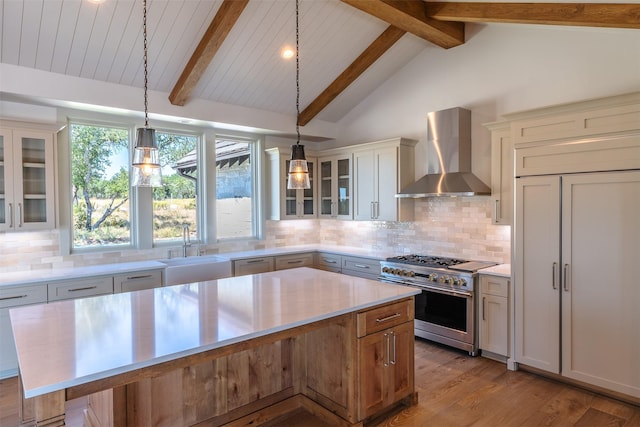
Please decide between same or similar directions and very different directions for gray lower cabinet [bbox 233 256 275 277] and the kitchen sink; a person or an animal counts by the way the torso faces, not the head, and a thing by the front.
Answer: same or similar directions

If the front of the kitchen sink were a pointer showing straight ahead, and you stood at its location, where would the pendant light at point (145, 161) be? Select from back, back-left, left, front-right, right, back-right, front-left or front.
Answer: front-right

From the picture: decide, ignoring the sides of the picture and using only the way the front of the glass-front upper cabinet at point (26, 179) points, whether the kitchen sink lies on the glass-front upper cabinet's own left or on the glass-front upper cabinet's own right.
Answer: on the glass-front upper cabinet's own left

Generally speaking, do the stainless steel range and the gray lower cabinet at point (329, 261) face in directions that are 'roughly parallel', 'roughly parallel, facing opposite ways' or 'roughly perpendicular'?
roughly parallel

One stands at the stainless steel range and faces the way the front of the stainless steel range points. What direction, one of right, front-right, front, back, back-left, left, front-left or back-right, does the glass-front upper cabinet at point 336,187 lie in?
right

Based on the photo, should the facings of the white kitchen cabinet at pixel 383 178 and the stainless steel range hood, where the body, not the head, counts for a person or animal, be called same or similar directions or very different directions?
same or similar directions

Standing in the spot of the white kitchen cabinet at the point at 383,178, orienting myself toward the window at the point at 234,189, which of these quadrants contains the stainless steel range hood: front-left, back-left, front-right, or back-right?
back-left

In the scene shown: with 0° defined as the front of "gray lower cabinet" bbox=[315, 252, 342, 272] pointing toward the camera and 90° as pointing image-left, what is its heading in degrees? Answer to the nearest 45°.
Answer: approximately 45°

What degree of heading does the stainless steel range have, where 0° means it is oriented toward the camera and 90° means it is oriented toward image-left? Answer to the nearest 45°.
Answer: approximately 45°

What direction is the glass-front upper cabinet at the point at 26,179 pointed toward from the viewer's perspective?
toward the camera

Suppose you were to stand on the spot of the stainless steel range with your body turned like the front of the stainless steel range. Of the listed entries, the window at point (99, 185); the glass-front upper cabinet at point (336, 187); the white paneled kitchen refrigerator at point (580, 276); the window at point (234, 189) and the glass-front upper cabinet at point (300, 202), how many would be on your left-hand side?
1
